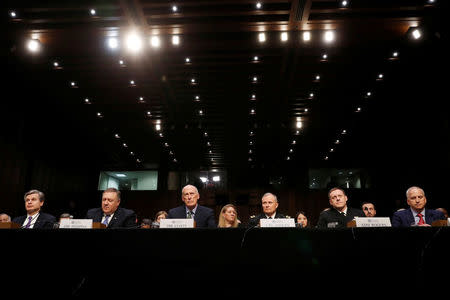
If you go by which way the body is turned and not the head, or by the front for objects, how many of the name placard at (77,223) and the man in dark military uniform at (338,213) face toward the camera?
2

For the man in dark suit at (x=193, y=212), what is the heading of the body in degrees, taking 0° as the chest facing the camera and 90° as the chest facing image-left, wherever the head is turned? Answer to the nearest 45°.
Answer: approximately 0°

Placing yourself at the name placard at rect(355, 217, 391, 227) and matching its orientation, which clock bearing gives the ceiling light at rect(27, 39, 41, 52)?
The ceiling light is roughly at 3 o'clock from the name placard.

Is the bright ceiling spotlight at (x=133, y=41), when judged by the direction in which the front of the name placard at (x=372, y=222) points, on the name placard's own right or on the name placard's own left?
on the name placard's own right
